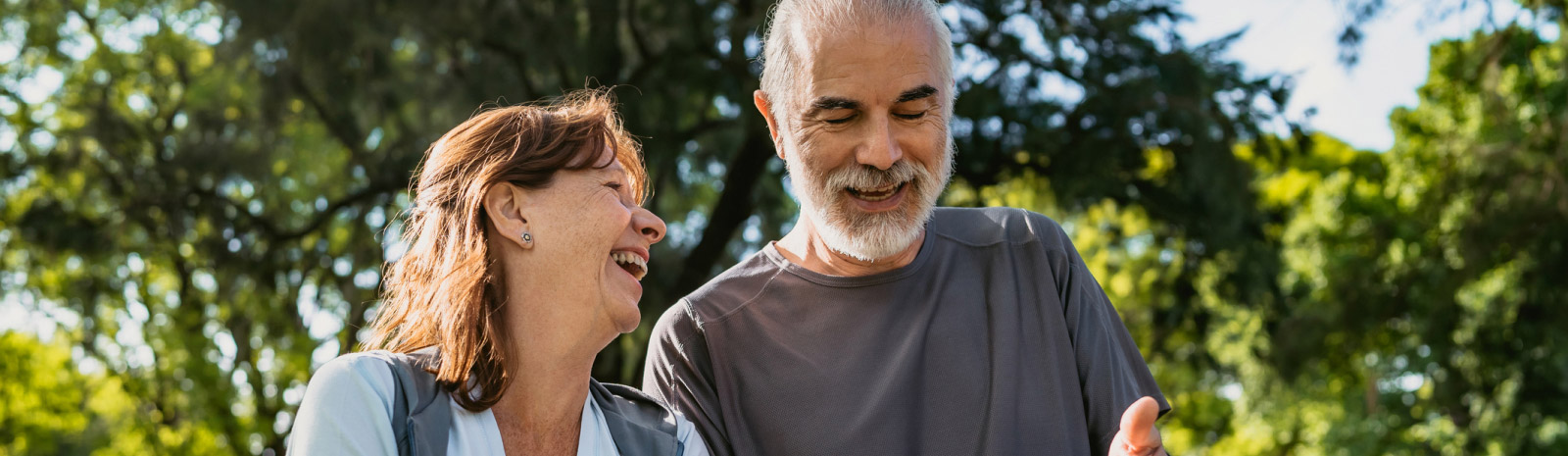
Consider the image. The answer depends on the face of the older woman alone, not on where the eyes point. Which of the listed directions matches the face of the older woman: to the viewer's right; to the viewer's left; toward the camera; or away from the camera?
to the viewer's right

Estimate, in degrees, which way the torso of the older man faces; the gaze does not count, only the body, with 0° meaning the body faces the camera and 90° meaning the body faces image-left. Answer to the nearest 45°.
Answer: approximately 0°

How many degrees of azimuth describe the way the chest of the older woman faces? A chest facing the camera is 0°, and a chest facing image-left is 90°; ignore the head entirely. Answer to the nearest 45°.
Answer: approximately 315°

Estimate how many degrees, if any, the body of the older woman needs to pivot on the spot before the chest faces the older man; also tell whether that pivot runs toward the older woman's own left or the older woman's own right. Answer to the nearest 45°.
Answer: approximately 45° to the older woman's own left
